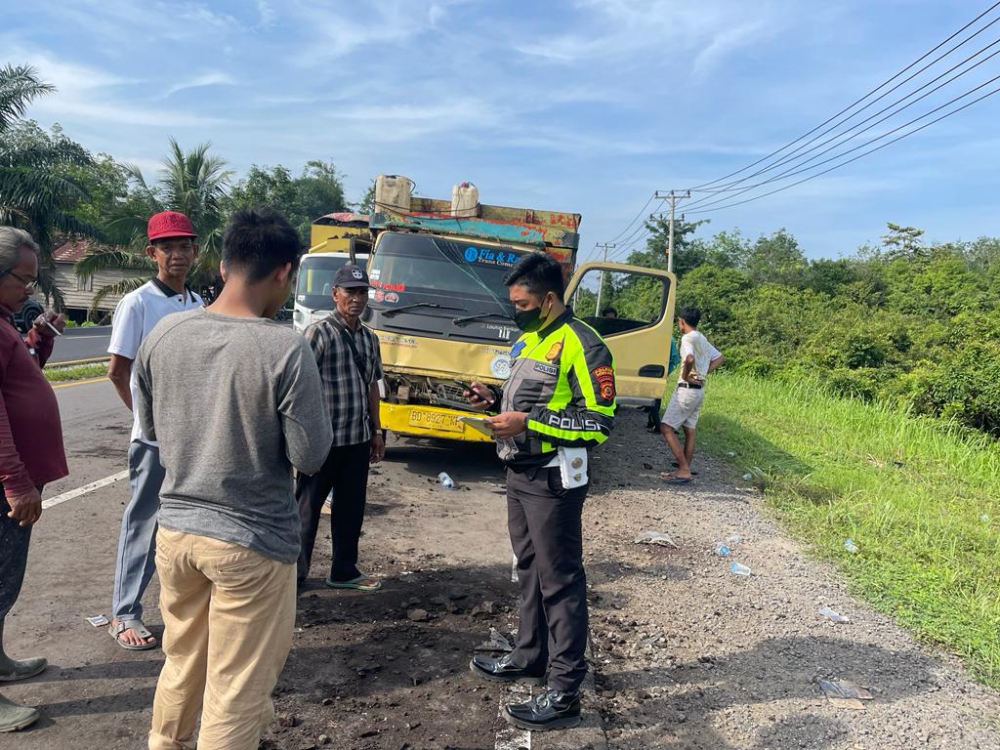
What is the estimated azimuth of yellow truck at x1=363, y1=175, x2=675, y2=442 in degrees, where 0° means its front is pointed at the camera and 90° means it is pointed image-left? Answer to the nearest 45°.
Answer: approximately 0°

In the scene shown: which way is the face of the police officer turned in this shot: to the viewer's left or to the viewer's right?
to the viewer's left

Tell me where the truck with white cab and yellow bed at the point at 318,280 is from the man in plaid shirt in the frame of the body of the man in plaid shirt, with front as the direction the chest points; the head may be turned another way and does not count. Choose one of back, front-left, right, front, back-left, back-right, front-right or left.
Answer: back-left

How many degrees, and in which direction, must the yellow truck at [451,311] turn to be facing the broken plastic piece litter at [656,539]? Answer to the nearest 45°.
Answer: approximately 45° to its left

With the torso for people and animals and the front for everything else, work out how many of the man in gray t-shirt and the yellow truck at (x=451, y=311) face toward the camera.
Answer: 1

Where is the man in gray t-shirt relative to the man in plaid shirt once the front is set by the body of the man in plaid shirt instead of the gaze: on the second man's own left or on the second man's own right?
on the second man's own right

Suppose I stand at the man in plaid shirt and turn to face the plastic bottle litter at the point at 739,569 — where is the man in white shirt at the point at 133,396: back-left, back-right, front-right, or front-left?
back-right

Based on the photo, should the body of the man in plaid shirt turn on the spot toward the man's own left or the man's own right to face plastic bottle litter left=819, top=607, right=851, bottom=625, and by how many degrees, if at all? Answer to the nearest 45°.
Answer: approximately 45° to the man's own left

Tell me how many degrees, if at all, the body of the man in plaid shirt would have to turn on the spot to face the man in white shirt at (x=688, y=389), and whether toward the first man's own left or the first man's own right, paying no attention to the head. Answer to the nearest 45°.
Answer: approximately 90° to the first man's own left

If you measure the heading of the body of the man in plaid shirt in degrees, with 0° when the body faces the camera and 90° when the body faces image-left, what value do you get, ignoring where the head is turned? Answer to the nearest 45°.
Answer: approximately 315°
